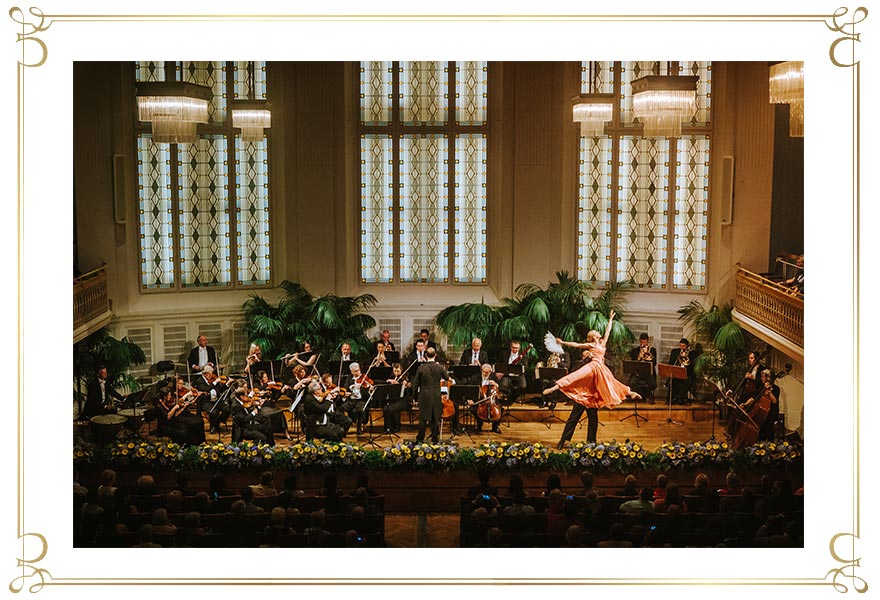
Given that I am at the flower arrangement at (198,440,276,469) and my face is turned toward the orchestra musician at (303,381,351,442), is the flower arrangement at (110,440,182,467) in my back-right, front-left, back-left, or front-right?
back-left

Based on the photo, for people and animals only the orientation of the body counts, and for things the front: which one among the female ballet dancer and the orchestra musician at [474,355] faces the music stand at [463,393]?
the orchestra musician

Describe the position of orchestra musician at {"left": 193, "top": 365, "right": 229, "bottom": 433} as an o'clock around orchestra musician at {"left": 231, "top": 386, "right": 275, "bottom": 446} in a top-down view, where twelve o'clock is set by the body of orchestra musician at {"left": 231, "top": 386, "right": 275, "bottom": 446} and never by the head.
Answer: orchestra musician at {"left": 193, "top": 365, "right": 229, "bottom": 433} is roughly at 8 o'clock from orchestra musician at {"left": 231, "top": 386, "right": 275, "bottom": 446}.

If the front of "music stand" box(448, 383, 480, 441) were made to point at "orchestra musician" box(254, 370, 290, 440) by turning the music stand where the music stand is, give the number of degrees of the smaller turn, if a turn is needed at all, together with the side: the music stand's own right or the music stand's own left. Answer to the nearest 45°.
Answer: approximately 90° to the music stand's own left

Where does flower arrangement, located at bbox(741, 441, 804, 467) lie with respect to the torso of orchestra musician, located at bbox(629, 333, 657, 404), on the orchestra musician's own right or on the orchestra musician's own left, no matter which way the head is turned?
on the orchestra musician's own left

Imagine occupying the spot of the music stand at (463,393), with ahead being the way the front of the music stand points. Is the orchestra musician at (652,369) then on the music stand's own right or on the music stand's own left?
on the music stand's own right

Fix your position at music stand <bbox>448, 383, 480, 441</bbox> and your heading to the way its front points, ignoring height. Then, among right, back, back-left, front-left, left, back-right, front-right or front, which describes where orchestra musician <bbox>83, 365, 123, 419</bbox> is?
left

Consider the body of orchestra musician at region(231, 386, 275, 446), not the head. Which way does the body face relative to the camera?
to the viewer's right

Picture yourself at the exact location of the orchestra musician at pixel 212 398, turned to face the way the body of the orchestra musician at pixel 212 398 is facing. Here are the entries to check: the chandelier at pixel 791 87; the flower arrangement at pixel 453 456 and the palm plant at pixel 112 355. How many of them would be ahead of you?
2
